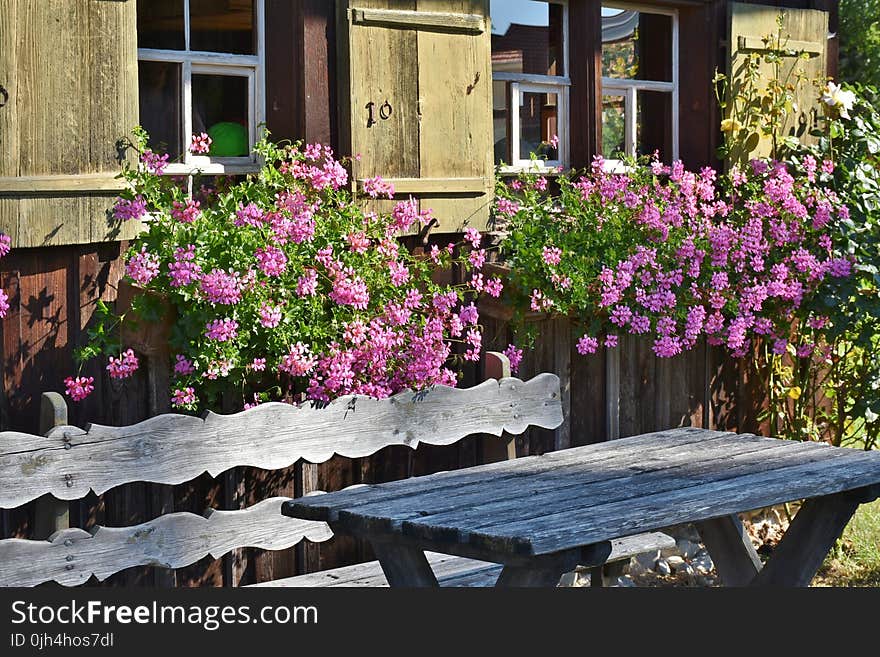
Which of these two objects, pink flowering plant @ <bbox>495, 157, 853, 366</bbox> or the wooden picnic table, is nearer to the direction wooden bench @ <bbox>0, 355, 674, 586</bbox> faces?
the wooden picnic table

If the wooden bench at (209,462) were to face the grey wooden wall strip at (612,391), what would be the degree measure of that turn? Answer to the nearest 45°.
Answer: approximately 90° to its left

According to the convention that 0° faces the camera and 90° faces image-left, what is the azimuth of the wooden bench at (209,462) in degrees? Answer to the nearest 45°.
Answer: approximately 315°

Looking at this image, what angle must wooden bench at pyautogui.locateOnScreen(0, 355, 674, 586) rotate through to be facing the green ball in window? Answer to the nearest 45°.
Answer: approximately 135° to its left

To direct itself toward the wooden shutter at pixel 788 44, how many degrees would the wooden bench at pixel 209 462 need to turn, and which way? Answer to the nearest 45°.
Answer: approximately 90° to its left

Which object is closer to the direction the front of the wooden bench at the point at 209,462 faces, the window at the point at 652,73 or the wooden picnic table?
the wooden picnic table

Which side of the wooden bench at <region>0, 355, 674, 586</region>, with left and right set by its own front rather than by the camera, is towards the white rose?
left
